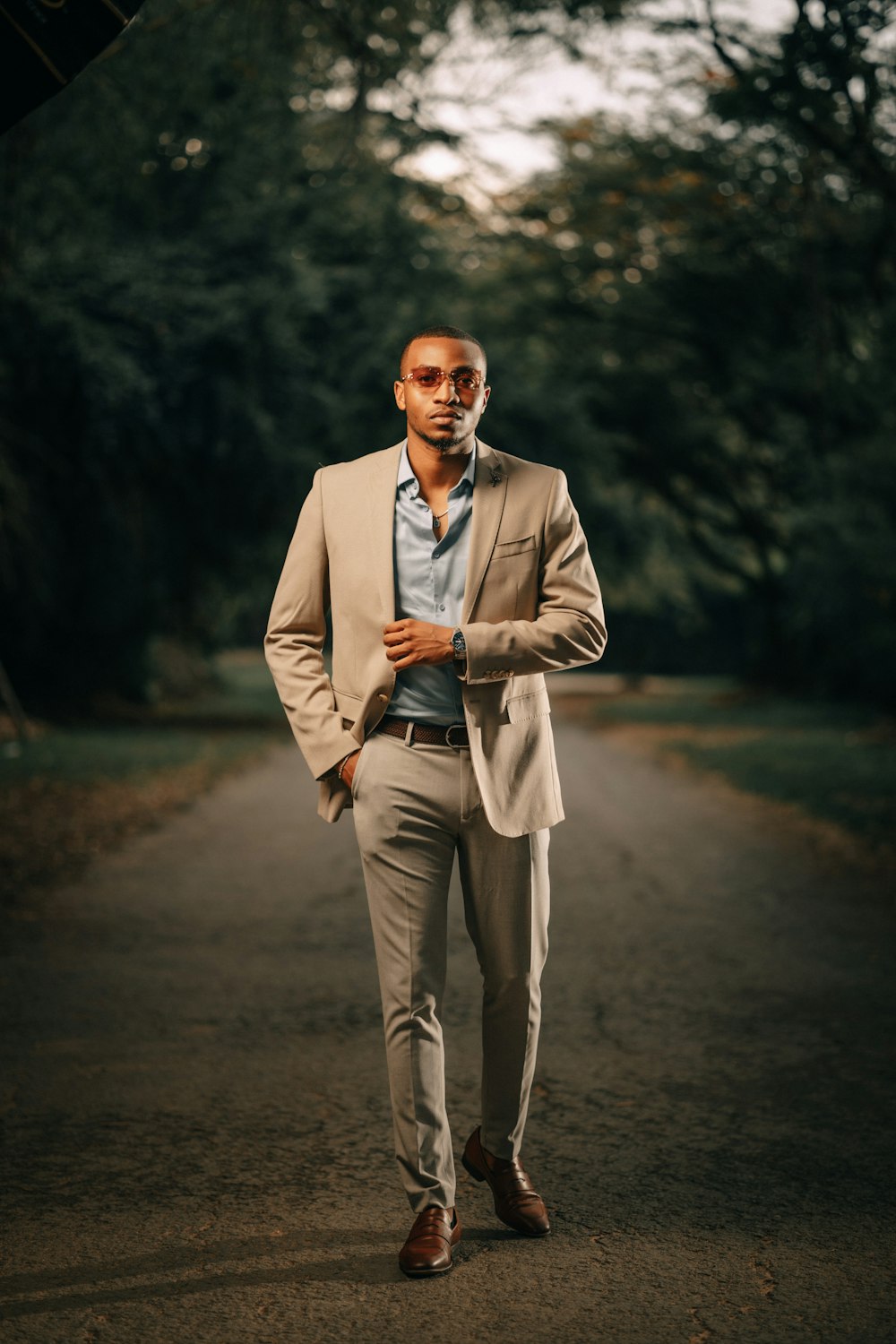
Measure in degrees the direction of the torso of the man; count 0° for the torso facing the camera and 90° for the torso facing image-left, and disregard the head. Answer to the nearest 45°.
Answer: approximately 0°
